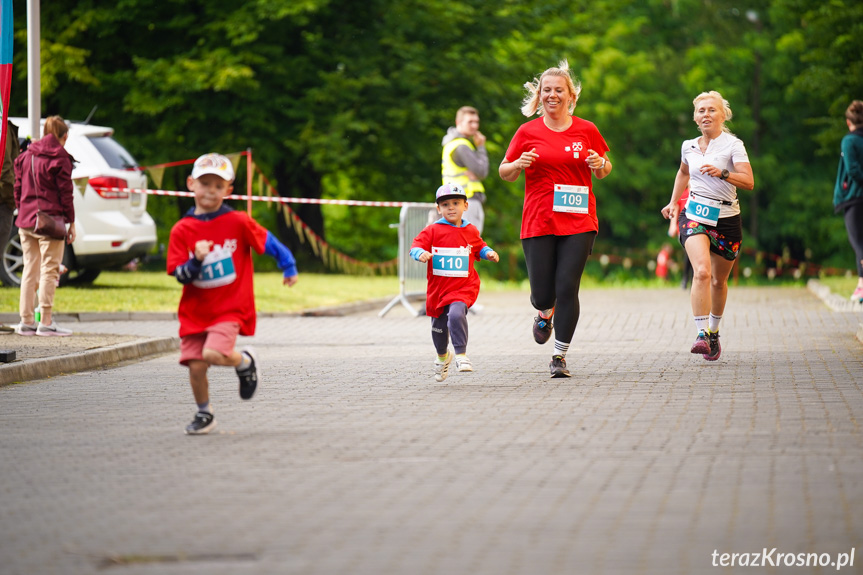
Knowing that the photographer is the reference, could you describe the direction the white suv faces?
facing away from the viewer and to the left of the viewer

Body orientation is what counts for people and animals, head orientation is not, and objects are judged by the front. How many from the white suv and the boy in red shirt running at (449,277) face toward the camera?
1

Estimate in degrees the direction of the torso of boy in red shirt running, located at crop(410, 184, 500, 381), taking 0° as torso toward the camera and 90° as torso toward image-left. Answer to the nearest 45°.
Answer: approximately 0°

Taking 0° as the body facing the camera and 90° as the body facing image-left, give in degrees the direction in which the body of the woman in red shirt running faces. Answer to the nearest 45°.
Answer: approximately 0°

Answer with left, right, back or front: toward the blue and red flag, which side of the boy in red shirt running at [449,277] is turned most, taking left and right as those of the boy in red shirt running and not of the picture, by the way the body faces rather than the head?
right

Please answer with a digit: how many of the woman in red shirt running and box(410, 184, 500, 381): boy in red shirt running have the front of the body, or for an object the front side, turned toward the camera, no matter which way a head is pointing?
2

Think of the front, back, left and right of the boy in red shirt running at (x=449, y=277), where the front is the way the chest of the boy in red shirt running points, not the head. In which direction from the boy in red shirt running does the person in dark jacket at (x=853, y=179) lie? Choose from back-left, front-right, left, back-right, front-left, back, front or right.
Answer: back-left

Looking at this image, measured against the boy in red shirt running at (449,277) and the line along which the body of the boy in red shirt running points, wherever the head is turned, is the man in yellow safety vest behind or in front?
behind

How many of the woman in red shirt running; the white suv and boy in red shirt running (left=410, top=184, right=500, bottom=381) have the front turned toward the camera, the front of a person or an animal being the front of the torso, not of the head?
2

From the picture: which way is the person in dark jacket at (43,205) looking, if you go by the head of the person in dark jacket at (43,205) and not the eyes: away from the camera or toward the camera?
away from the camera

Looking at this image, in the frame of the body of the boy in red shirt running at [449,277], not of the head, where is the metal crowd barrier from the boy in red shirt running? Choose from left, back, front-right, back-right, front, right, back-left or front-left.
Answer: back
